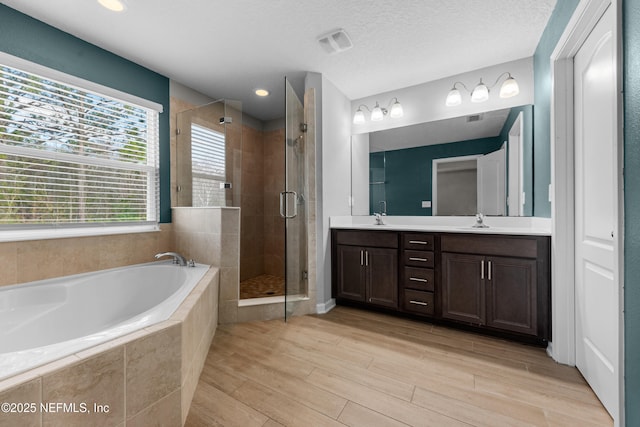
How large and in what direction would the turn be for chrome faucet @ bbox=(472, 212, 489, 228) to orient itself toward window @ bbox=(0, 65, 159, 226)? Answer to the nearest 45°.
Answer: approximately 45° to its right

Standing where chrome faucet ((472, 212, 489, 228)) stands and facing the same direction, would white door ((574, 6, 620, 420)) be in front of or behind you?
in front

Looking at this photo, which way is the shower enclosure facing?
toward the camera

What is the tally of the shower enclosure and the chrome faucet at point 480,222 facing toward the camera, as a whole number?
2

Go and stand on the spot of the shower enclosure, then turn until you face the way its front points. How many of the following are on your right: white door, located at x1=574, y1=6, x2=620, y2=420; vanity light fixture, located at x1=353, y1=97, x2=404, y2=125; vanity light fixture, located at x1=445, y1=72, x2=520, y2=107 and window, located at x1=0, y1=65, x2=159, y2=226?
1

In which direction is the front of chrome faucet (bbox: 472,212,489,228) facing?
toward the camera

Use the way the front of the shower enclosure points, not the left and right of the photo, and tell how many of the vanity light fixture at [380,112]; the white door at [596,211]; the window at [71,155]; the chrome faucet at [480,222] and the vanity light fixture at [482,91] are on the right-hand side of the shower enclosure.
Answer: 1

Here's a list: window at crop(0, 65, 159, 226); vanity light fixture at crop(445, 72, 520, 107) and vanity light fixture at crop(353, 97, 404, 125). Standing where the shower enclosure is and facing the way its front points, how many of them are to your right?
1

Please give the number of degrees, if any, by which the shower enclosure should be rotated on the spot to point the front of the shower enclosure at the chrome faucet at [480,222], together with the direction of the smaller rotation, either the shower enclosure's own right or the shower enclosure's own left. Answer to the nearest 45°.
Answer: approximately 45° to the shower enclosure's own left
